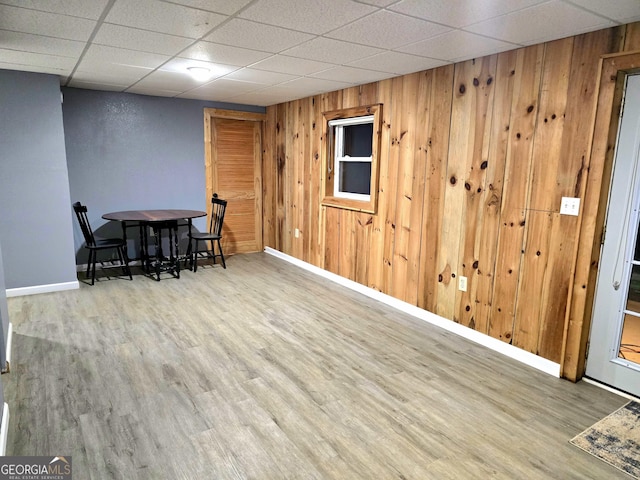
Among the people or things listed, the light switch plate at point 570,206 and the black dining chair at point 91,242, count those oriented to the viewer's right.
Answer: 1

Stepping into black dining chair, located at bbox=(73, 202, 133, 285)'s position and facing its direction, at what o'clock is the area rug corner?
The area rug corner is roughly at 2 o'clock from the black dining chair.

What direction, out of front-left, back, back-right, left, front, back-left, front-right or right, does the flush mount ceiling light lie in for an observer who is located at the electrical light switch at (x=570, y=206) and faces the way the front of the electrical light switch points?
right

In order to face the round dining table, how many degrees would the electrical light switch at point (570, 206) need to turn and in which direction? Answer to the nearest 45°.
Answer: approximately 90° to its right

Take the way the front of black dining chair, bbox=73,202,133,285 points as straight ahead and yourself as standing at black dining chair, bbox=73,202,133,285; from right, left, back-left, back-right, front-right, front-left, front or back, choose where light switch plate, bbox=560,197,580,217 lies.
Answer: front-right

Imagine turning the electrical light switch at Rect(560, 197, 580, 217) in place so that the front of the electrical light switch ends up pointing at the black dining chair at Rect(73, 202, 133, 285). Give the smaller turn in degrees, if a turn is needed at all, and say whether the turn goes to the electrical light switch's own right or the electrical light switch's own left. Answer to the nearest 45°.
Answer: approximately 90° to the electrical light switch's own right

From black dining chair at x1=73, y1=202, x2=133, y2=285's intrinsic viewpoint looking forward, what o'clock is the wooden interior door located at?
The wooden interior door is roughly at 11 o'clock from the black dining chair.

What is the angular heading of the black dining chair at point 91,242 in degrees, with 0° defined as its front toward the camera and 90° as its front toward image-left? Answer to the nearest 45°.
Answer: approximately 270°

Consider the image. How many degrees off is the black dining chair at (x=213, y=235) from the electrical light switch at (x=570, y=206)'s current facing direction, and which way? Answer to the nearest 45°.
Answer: approximately 90° to its right
